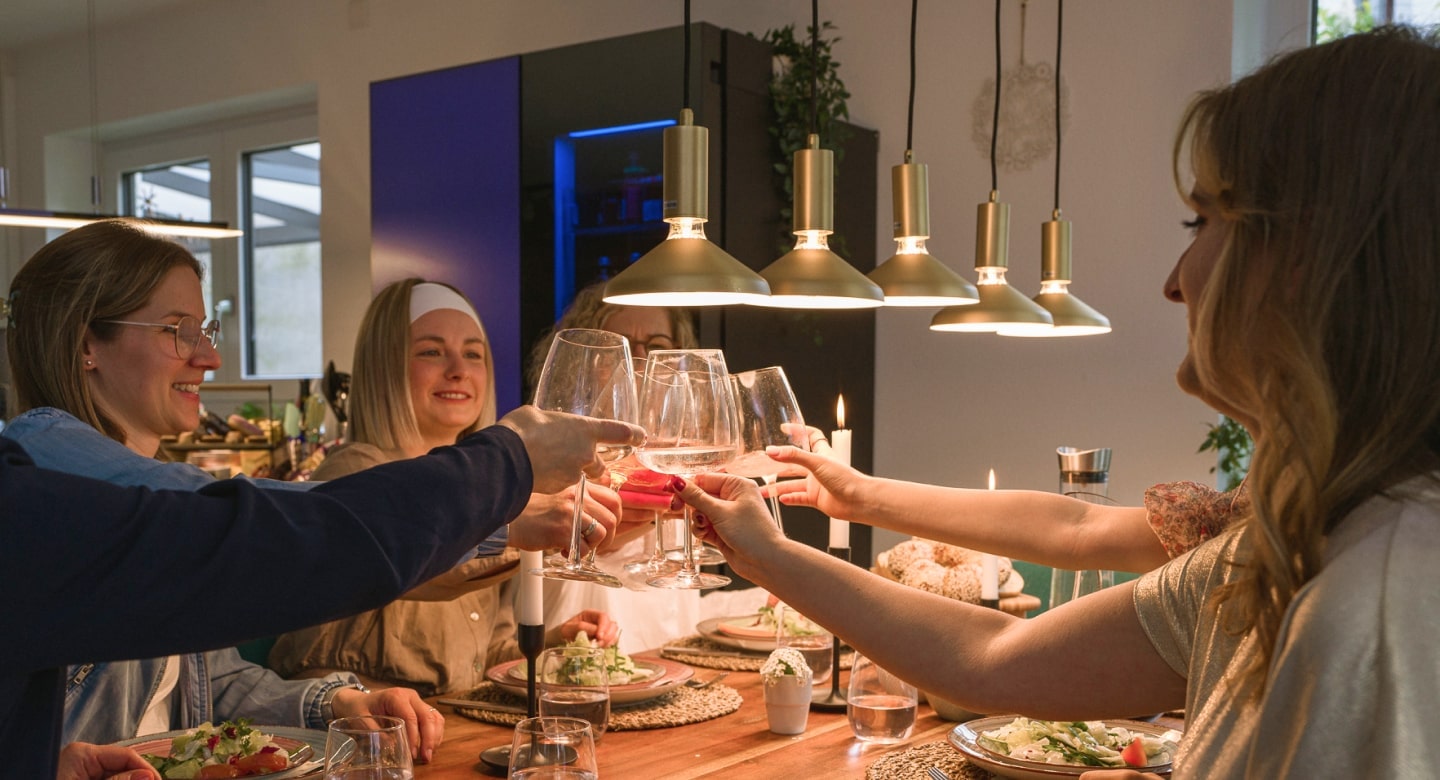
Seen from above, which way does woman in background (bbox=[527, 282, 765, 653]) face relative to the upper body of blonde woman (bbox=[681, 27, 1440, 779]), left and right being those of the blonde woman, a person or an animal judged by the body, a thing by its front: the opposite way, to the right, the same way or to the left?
to the left

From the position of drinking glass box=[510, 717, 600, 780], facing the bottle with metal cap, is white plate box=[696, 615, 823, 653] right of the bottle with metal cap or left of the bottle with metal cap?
left

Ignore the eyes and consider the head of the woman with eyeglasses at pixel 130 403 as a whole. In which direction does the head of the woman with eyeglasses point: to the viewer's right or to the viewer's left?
to the viewer's right

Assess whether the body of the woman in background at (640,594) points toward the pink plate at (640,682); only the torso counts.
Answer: yes

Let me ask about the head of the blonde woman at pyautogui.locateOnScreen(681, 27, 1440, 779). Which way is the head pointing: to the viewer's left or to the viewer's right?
to the viewer's left

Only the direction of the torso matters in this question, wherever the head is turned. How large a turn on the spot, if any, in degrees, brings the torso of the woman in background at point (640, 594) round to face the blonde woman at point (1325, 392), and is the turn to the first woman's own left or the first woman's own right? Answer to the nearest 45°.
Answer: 0° — they already face them

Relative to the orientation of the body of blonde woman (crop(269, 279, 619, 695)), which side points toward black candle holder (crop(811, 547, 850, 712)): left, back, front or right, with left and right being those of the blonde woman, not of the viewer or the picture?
front

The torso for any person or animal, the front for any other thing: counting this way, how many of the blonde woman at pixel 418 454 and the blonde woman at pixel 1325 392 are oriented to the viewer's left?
1

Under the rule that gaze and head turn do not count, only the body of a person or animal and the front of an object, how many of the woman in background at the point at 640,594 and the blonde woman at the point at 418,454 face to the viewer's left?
0

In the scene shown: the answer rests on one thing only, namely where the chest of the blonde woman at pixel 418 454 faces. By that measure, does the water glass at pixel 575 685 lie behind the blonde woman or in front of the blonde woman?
in front

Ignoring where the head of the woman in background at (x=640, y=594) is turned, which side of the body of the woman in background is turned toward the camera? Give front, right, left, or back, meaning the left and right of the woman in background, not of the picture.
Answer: front

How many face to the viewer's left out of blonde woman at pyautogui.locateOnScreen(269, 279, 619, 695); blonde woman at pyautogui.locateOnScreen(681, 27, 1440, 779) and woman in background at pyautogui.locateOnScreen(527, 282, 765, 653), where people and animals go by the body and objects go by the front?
1

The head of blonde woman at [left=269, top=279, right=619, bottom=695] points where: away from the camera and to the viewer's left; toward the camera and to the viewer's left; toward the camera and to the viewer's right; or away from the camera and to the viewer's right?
toward the camera and to the viewer's right

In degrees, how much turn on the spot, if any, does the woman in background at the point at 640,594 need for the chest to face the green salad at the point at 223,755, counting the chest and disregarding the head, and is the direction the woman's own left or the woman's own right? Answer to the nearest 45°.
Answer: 0° — they already face it

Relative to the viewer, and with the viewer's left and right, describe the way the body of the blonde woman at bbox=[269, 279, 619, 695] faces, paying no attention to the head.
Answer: facing the viewer and to the right of the viewer

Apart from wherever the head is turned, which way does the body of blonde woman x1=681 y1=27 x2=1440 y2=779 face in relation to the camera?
to the viewer's left
